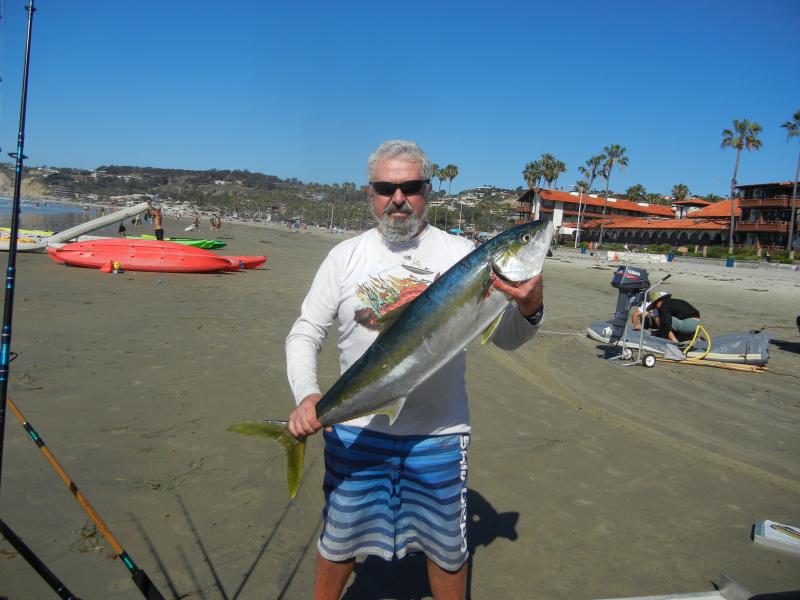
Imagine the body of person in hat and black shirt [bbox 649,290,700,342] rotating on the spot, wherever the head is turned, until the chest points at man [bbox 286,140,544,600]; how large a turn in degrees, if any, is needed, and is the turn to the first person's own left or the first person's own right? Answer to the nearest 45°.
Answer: approximately 90° to the first person's own left

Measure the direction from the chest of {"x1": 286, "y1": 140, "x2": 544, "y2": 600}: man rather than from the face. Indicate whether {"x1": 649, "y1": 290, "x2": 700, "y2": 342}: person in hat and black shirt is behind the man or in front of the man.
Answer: behind

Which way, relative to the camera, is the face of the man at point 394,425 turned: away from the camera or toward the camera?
toward the camera

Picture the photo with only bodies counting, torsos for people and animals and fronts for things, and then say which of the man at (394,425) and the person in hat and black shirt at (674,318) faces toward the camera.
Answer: the man

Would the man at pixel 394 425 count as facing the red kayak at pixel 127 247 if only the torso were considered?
no

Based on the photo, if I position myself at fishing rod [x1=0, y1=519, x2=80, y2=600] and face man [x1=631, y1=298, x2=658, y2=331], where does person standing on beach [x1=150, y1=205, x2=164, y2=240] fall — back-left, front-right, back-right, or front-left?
front-left

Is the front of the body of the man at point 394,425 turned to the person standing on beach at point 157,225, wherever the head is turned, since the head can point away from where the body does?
no

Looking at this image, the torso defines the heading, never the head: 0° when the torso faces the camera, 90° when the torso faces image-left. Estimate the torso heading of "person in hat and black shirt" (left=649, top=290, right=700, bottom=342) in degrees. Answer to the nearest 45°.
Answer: approximately 90°

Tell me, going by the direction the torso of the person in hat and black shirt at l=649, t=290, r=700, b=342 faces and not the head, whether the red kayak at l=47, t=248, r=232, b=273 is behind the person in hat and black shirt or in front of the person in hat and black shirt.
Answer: in front

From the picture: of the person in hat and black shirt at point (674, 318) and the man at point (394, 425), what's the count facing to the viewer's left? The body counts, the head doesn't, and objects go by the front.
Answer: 1

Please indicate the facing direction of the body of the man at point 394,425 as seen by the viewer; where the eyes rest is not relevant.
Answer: toward the camera
